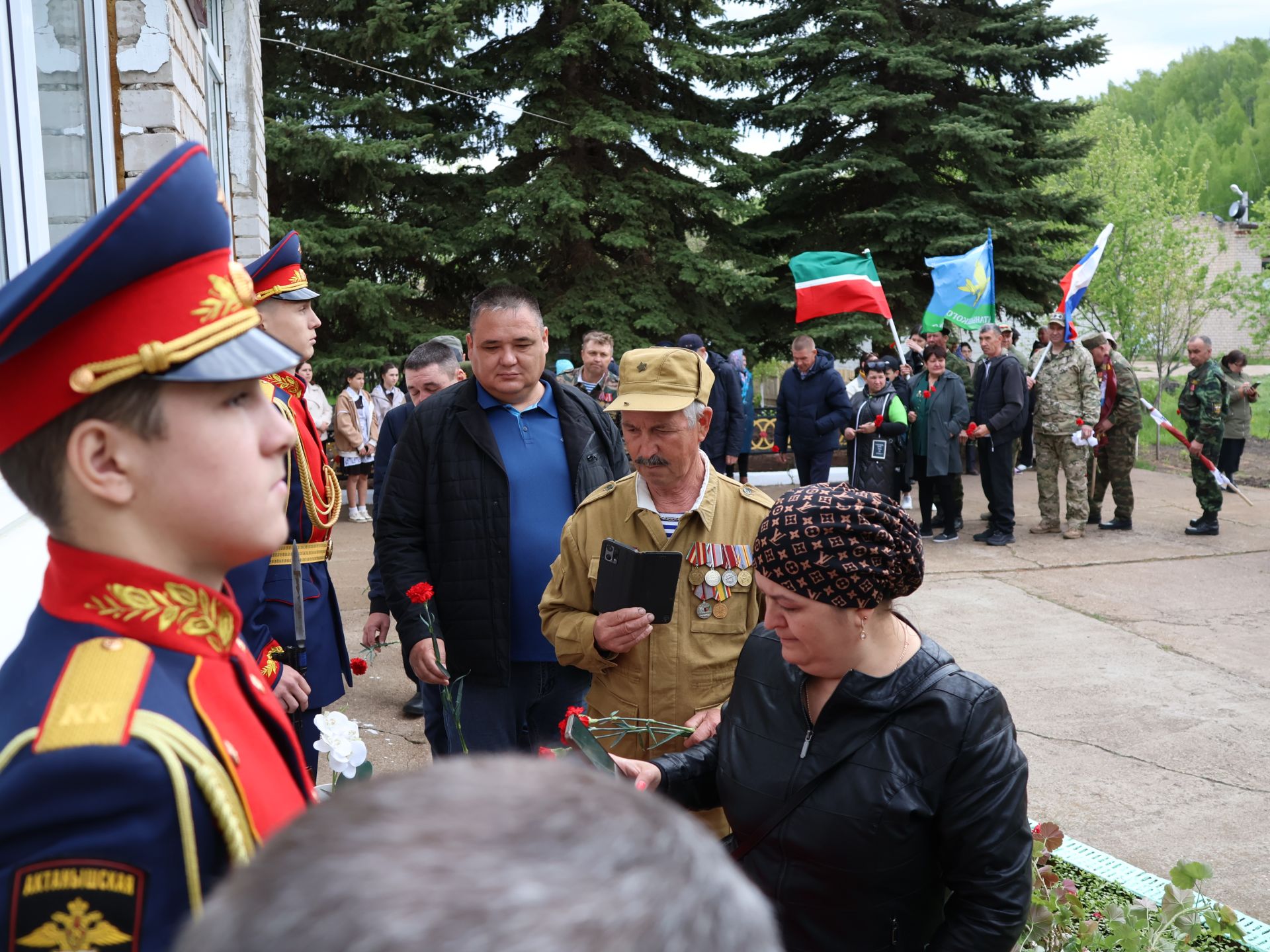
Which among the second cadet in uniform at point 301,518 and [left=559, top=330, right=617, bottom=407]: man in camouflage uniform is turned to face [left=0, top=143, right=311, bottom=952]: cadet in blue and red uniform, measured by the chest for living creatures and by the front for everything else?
the man in camouflage uniform

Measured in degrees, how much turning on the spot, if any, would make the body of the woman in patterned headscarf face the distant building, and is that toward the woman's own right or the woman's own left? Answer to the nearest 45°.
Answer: approximately 135° to the woman's own right

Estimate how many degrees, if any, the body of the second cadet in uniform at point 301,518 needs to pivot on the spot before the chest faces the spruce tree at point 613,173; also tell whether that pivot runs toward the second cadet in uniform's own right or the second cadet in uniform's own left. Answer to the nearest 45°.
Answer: approximately 90° to the second cadet in uniform's own left

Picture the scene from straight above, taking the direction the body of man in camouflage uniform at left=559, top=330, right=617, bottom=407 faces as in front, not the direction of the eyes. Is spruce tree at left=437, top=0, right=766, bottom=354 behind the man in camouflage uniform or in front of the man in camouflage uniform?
behind

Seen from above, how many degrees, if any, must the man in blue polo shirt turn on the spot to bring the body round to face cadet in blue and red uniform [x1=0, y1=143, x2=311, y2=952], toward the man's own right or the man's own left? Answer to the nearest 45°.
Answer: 0° — they already face them

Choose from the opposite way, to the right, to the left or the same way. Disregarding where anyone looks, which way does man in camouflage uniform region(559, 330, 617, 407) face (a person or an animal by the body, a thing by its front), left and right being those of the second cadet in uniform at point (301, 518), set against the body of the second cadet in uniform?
to the right

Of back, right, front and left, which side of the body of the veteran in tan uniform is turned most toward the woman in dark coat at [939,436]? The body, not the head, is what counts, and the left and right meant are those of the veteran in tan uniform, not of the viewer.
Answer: back

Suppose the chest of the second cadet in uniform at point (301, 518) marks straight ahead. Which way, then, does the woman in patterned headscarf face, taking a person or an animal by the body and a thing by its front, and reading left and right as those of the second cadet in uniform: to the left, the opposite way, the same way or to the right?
the opposite way

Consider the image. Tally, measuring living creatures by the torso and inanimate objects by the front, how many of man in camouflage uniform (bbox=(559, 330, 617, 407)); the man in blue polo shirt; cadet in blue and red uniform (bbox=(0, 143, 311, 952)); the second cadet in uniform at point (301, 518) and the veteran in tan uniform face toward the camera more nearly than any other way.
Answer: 3

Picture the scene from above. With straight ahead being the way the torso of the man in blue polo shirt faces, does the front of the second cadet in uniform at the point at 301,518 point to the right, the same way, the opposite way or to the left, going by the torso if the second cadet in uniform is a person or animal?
to the left

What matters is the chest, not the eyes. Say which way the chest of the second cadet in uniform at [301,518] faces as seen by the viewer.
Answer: to the viewer's right

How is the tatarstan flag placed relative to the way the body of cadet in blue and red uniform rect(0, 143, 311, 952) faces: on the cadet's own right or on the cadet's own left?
on the cadet's own left
